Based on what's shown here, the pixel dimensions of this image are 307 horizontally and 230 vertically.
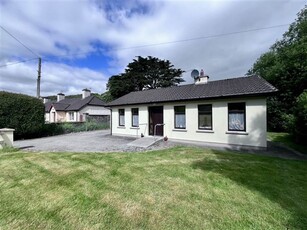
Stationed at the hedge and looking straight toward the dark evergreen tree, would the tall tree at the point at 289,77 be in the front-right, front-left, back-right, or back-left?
front-right

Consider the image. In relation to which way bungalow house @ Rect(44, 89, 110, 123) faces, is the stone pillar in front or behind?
in front

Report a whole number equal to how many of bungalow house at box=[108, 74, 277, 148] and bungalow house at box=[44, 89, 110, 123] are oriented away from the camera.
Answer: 0

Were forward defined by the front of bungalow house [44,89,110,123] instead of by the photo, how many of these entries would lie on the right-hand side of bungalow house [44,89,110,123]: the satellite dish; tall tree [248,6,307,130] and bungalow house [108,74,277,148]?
0

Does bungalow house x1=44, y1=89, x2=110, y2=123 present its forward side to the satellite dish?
no

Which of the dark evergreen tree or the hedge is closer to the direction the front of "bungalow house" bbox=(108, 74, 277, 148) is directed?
the hedge

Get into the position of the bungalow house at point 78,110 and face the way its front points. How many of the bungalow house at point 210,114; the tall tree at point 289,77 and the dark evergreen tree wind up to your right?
0

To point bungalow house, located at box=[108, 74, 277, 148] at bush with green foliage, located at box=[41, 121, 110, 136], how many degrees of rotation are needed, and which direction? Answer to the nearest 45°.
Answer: approximately 45° to its right

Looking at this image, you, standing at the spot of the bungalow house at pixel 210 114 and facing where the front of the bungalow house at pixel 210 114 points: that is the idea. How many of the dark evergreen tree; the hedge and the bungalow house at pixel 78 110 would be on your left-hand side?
0

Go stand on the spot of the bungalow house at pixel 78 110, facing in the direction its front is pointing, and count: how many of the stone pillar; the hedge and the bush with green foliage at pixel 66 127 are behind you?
0

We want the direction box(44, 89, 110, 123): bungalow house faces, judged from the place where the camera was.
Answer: facing the viewer and to the left of the viewer

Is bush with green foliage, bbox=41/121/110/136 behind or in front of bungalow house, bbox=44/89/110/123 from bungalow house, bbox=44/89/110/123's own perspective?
in front
